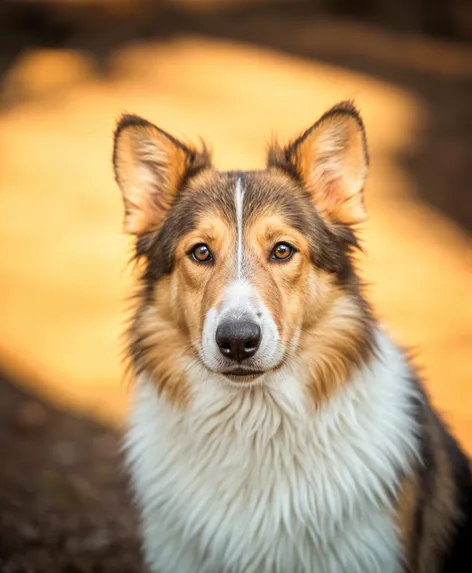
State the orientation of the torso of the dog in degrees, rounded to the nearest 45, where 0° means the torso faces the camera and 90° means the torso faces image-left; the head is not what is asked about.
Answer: approximately 0°
